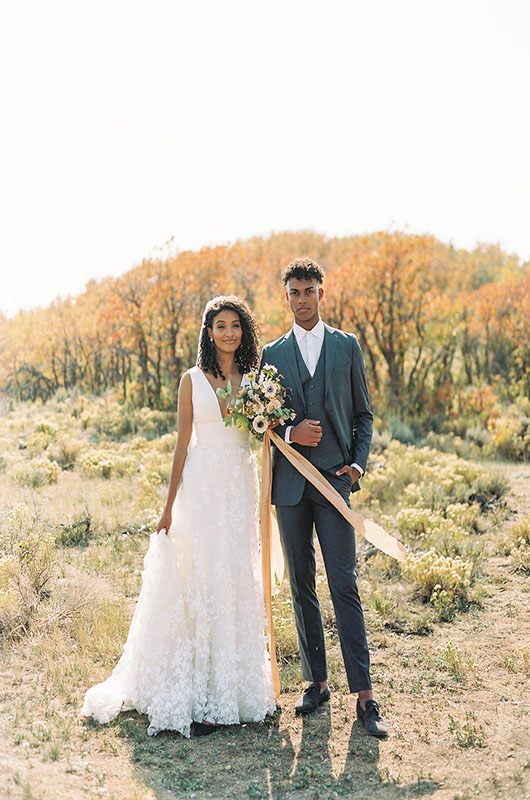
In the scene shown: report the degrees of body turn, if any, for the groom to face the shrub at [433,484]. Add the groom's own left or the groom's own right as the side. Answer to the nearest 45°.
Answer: approximately 180°

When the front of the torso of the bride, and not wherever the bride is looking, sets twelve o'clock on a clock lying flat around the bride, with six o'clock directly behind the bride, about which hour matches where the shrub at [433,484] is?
The shrub is roughly at 7 o'clock from the bride.

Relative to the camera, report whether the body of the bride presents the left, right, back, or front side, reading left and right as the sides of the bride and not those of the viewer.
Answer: front

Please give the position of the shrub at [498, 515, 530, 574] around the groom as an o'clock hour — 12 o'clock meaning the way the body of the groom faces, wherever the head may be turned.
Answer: The shrub is roughly at 7 o'clock from the groom.

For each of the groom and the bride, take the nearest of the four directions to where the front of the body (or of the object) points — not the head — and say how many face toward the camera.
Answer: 2

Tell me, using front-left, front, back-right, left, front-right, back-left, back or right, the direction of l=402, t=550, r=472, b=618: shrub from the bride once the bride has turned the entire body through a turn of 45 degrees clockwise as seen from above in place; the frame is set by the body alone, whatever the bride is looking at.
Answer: back

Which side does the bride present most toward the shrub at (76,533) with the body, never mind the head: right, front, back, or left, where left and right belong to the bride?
back

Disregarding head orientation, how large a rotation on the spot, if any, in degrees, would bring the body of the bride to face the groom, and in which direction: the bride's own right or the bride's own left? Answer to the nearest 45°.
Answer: approximately 90° to the bride's own left

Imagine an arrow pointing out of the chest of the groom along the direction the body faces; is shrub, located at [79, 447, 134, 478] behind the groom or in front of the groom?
behind

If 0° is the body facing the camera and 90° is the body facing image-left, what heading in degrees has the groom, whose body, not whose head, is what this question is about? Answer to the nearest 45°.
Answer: approximately 0°

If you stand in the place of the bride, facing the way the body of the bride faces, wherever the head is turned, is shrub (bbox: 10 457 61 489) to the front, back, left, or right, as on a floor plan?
back
